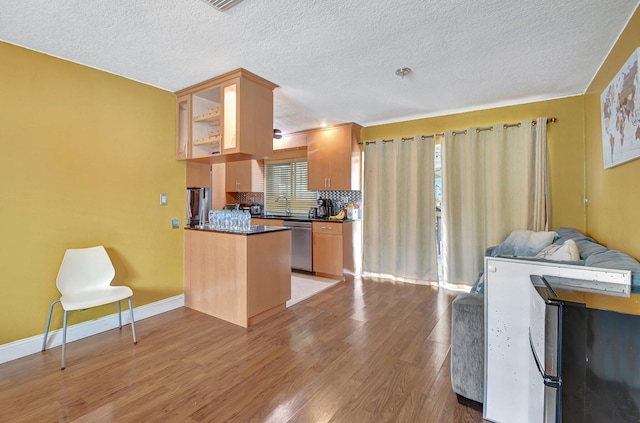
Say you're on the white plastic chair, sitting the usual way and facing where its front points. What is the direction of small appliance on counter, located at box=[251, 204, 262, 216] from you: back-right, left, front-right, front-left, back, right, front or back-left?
left

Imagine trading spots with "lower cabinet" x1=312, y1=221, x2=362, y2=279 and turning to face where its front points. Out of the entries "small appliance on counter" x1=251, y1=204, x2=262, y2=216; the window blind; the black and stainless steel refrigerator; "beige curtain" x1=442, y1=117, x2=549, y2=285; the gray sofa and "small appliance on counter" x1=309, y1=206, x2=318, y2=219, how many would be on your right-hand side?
3

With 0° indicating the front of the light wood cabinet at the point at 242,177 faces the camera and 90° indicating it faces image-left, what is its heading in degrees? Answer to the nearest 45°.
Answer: approximately 45°

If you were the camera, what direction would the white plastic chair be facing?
facing the viewer and to the right of the viewer

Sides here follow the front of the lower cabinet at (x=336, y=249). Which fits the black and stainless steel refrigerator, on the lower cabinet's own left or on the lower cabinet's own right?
on the lower cabinet's own left

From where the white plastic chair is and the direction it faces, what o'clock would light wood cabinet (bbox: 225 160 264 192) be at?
The light wood cabinet is roughly at 9 o'clock from the white plastic chair.

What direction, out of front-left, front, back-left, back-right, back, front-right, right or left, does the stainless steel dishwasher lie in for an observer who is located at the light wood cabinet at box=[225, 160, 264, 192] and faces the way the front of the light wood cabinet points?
left

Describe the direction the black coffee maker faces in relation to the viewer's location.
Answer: facing the viewer and to the left of the viewer

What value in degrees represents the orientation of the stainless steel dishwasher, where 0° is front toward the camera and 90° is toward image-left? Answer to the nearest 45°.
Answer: approximately 45°

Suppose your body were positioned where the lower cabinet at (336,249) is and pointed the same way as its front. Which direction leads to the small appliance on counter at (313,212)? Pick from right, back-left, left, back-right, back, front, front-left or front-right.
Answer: right

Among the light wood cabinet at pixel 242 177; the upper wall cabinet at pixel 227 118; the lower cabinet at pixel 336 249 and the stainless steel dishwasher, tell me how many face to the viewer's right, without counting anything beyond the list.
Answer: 0

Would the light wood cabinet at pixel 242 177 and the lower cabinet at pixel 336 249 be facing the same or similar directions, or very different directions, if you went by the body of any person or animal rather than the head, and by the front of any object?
same or similar directions
